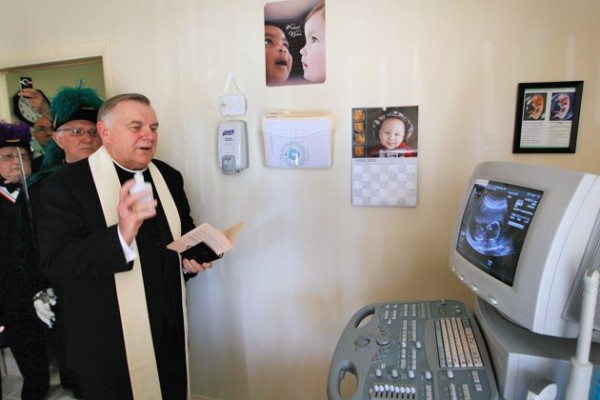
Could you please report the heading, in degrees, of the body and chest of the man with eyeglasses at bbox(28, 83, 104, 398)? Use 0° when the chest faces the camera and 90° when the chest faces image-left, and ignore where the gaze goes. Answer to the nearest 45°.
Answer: approximately 315°

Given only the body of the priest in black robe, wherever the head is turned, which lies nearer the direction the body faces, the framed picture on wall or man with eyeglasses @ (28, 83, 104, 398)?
the framed picture on wall

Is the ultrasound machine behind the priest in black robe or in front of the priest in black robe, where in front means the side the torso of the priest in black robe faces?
in front

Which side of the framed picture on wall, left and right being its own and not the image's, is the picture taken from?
front

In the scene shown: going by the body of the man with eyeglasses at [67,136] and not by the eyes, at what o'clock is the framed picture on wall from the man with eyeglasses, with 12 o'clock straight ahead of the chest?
The framed picture on wall is roughly at 12 o'clock from the man with eyeglasses.

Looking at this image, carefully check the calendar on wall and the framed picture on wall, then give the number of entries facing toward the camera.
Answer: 2

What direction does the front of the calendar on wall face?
toward the camera

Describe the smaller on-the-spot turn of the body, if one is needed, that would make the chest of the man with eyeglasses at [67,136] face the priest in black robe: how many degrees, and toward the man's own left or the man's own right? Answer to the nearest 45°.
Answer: approximately 45° to the man's own right

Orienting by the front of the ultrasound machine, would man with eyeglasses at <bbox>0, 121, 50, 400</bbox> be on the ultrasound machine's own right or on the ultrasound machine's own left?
on the ultrasound machine's own right

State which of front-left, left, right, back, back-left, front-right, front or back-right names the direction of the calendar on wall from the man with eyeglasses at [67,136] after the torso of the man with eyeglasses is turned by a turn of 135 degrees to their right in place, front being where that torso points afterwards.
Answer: back-left

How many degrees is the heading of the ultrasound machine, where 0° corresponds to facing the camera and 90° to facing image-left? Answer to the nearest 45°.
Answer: approximately 45°

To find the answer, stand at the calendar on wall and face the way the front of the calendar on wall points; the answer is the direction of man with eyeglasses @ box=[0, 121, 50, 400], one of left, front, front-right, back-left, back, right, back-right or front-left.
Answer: right
